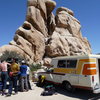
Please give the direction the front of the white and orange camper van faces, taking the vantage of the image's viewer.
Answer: facing away from the viewer and to the left of the viewer

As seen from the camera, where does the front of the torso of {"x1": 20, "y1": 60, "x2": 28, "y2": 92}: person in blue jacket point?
away from the camera

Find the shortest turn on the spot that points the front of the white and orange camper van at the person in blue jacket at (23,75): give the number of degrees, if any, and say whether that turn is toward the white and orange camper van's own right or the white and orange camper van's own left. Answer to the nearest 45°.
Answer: approximately 45° to the white and orange camper van's own left

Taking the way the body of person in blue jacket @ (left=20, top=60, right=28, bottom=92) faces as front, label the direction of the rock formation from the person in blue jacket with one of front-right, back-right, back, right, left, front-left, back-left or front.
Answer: front

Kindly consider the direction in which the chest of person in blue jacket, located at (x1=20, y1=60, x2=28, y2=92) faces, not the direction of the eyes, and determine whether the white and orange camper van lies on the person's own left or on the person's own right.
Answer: on the person's own right

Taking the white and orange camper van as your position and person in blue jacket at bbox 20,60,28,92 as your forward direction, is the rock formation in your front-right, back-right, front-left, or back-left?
front-right
